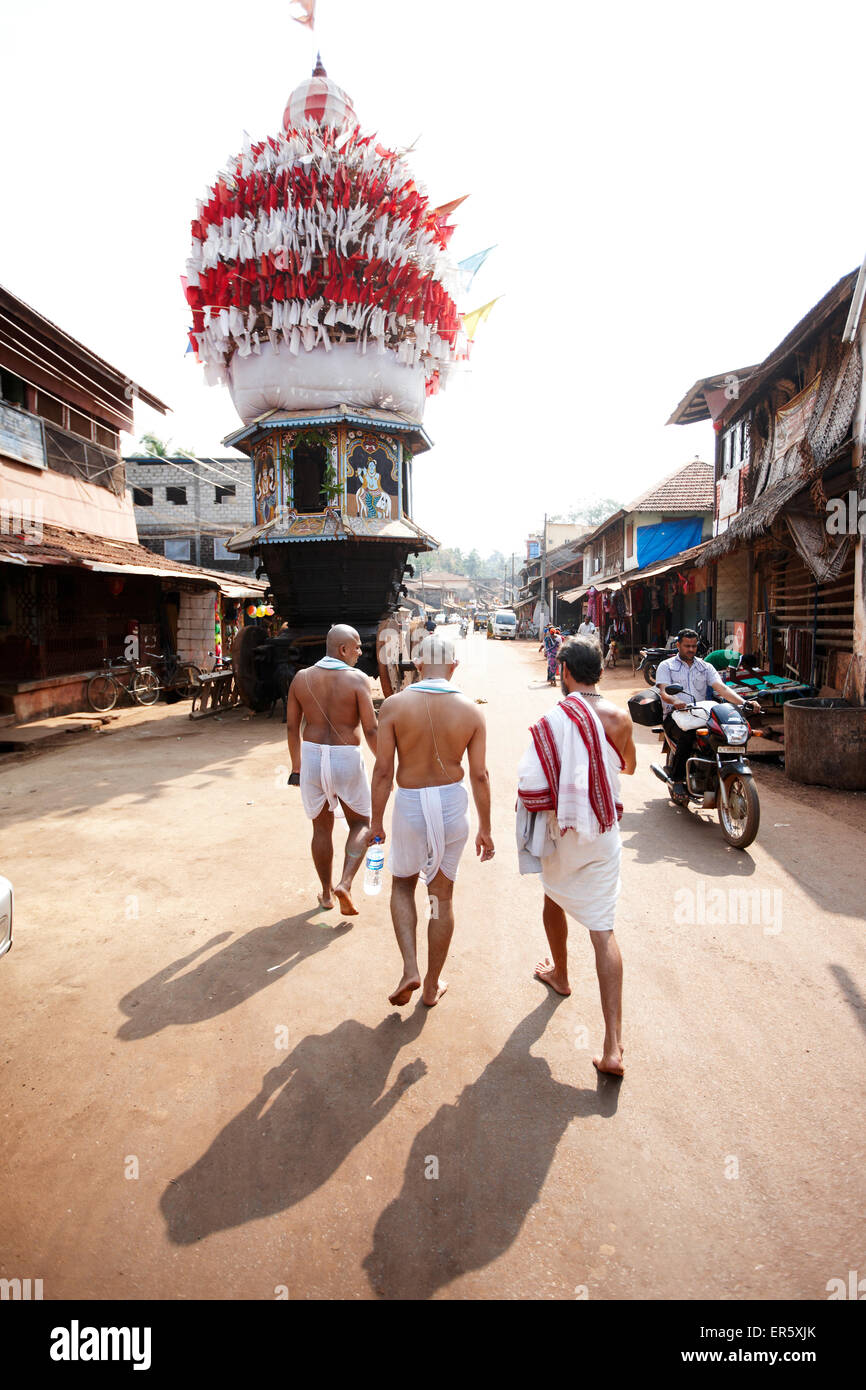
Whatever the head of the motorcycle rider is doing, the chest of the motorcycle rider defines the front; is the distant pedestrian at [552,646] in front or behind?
behind

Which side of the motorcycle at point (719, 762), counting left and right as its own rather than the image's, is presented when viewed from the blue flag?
back

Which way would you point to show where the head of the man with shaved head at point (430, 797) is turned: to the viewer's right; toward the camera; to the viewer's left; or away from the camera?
away from the camera

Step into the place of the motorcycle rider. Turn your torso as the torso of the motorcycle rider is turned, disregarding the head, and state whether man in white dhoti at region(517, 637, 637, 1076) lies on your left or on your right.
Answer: on your right

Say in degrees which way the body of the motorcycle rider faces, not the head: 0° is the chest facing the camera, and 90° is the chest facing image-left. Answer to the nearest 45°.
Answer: approximately 315°

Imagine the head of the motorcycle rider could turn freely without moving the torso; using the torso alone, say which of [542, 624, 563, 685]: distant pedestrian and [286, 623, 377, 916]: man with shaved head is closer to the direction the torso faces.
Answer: the man with shaved head

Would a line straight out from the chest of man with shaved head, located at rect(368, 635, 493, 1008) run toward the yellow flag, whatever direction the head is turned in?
yes

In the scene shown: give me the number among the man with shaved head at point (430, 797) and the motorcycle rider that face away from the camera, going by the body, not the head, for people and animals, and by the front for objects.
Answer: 1

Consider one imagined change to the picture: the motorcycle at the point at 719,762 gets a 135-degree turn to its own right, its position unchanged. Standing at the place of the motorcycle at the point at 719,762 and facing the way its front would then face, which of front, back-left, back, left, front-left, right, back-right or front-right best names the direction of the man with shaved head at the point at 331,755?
front-left

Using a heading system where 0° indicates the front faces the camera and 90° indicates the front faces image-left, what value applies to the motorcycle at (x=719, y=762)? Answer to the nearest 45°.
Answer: approximately 315°

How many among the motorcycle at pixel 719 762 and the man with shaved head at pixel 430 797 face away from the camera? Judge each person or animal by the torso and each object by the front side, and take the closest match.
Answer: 1

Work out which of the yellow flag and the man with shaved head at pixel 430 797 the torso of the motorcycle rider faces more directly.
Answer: the man with shaved head

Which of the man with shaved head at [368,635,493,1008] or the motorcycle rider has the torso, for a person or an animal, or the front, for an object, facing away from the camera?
the man with shaved head

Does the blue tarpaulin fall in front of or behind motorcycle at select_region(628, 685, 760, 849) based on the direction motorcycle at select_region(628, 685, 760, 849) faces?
behind

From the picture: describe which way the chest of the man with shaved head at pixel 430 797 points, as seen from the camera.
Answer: away from the camera
